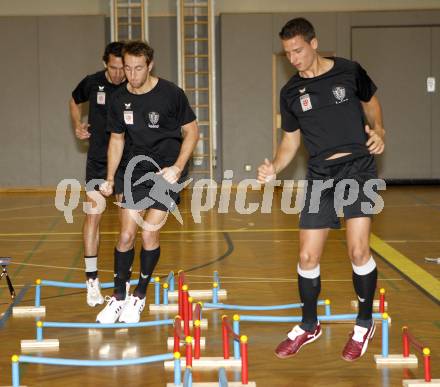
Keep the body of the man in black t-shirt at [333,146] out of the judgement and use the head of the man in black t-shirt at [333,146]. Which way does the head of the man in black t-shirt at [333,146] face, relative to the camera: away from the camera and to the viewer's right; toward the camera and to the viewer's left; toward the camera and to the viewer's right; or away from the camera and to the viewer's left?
toward the camera and to the viewer's left

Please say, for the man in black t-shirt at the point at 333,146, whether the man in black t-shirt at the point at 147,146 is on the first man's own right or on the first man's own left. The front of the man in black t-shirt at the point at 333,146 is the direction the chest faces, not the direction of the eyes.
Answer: on the first man's own right

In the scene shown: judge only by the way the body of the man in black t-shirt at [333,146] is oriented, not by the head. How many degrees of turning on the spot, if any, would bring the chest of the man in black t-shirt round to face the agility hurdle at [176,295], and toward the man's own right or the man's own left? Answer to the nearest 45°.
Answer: approximately 135° to the man's own right

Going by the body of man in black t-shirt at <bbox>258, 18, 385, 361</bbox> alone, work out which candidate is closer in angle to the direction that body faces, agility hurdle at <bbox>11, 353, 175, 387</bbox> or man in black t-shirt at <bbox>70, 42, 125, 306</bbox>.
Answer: the agility hurdle

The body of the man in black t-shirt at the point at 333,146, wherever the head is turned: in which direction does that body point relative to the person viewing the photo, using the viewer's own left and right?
facing the viewer

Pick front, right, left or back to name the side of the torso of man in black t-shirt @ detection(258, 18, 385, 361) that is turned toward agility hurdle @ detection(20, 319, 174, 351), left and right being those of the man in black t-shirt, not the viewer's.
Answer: right

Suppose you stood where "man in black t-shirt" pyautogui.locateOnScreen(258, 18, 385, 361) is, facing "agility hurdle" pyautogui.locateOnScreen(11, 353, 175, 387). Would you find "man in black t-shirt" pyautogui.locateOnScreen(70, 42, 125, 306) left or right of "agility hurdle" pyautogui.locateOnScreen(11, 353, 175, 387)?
right

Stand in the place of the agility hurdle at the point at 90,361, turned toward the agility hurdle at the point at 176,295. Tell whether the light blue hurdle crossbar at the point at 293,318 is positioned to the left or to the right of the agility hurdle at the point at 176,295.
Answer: right
